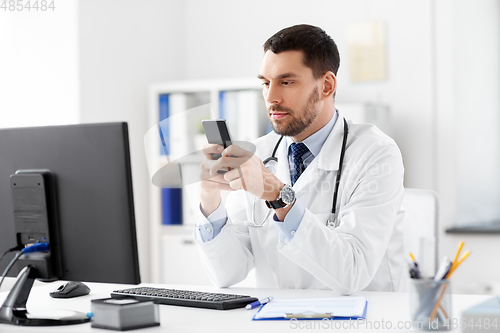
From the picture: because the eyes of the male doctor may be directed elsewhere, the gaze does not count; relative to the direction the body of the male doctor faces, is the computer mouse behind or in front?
in front

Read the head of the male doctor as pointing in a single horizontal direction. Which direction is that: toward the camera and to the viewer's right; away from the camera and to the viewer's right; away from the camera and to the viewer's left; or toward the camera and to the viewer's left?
toward the camera and to the viewer's left

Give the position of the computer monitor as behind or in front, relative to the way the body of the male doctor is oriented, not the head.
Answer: in front

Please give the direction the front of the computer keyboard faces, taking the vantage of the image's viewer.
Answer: facing away from the viewer and to the right of the viewer

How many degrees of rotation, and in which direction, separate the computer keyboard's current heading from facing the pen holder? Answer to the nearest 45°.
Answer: approximately 90° to its right

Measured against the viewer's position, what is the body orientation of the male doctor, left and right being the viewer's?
facing the viewer and to the left of the viewer

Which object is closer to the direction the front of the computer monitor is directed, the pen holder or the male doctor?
the male doctor

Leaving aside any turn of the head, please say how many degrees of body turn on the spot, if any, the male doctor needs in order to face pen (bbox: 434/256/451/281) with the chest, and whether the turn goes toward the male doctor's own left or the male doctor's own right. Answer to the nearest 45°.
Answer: approximately 45° to the male doctor's own left
